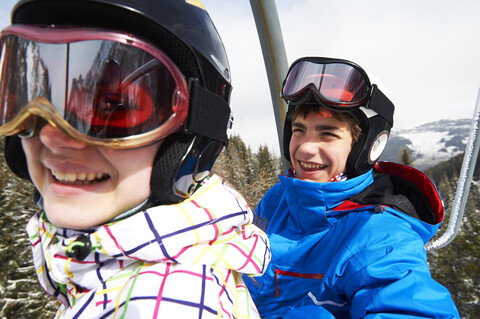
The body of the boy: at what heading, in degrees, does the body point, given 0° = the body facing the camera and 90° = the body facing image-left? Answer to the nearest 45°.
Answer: approximately 45°
